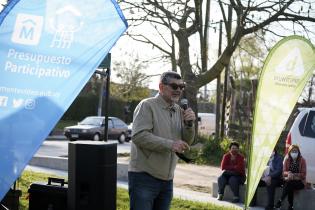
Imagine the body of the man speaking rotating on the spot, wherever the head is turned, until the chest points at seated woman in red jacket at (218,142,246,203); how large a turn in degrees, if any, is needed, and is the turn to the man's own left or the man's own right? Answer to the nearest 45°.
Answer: approximately 135° to the man's own left

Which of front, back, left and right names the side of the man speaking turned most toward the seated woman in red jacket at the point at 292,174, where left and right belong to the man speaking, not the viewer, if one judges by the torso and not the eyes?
left

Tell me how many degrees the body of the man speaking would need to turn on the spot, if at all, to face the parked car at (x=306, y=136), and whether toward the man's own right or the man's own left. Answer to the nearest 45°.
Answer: approximately 90° to the man's own left

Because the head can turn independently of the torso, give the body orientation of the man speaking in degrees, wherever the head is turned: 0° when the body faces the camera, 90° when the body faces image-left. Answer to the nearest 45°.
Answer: approximately 315°
